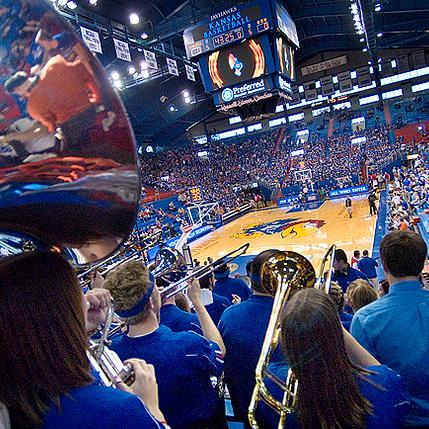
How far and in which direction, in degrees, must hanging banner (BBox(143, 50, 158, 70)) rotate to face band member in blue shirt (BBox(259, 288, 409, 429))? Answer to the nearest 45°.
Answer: approximately 45° to its right

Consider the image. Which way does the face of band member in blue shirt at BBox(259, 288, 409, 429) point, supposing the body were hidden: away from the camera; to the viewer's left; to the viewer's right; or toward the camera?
away from the camera

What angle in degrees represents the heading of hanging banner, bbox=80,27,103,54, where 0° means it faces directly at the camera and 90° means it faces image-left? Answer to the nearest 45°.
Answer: approximately 315°

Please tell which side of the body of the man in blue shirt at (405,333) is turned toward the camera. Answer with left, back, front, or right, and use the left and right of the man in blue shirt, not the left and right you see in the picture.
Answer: back

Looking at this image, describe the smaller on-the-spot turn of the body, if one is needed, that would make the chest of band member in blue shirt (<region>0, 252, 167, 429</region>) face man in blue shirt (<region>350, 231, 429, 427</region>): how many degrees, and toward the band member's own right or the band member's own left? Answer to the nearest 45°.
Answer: approximately 45° to the band member's own right

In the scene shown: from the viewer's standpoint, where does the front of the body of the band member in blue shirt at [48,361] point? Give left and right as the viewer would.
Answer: facing away from the viewer and to the right of the viewer

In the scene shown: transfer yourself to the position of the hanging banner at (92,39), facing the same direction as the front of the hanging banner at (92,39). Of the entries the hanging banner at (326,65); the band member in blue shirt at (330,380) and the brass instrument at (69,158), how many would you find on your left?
1

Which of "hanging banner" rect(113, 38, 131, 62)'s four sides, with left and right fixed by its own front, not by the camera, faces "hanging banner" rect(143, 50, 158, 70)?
left

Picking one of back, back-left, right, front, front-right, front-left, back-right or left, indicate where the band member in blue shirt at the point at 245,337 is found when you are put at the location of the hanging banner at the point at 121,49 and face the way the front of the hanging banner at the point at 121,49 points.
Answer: front-right

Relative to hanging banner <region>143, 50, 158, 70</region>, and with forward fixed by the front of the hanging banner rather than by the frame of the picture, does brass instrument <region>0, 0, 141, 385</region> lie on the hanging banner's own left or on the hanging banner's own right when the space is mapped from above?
on the hanging banner's own right

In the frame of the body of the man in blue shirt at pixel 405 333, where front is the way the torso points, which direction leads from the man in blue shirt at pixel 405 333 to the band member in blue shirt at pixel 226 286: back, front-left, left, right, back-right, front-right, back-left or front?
front-left

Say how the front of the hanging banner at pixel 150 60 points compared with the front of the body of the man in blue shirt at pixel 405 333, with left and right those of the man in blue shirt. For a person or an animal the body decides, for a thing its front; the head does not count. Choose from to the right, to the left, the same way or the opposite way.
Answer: to the right

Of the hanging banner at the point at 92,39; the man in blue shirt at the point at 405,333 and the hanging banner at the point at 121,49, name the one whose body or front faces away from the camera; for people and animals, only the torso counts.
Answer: the man in blue shirt
